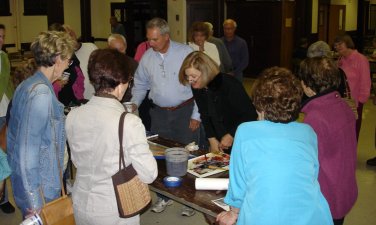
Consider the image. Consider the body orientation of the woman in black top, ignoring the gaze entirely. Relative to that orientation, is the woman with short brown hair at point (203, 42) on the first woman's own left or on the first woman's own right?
on the first woman's own right

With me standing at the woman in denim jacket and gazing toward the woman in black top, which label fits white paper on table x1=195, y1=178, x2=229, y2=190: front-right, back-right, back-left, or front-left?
front-right

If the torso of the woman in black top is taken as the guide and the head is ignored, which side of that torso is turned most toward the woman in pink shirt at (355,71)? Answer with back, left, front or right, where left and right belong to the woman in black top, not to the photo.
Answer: back

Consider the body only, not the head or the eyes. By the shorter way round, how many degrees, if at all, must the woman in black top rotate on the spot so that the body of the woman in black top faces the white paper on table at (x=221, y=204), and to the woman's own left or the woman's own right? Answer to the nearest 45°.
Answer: approximately 45° to the woman's own left

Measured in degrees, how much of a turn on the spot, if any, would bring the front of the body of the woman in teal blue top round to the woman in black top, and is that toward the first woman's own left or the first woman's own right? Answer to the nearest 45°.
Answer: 0° — they already face them

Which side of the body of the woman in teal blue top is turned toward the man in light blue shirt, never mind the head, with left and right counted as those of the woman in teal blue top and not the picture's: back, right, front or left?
front

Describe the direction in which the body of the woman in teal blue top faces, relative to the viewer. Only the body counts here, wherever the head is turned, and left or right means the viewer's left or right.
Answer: facing away from the viewer

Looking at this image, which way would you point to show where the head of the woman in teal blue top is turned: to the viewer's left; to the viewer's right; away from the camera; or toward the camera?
away from the camera

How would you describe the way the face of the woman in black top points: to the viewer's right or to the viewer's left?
to the viewer's left

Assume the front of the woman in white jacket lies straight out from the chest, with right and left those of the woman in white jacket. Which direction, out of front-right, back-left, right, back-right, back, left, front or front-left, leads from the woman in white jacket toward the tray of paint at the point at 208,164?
front

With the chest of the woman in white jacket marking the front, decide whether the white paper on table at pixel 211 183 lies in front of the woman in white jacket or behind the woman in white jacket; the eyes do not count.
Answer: in front

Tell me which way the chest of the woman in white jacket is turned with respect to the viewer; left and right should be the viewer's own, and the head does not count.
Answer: facing away from the viewer and to the right of the viewer

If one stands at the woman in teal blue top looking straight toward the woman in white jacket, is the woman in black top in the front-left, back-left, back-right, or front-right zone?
front-right

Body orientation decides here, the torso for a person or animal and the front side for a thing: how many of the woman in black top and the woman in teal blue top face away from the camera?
1

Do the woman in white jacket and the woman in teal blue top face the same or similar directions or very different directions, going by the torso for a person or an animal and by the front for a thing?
same or similar directions

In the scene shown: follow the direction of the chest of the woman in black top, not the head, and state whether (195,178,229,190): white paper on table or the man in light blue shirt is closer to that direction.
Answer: the white paper on table

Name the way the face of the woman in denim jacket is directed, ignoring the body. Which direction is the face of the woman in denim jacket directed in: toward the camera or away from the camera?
away from the camera
